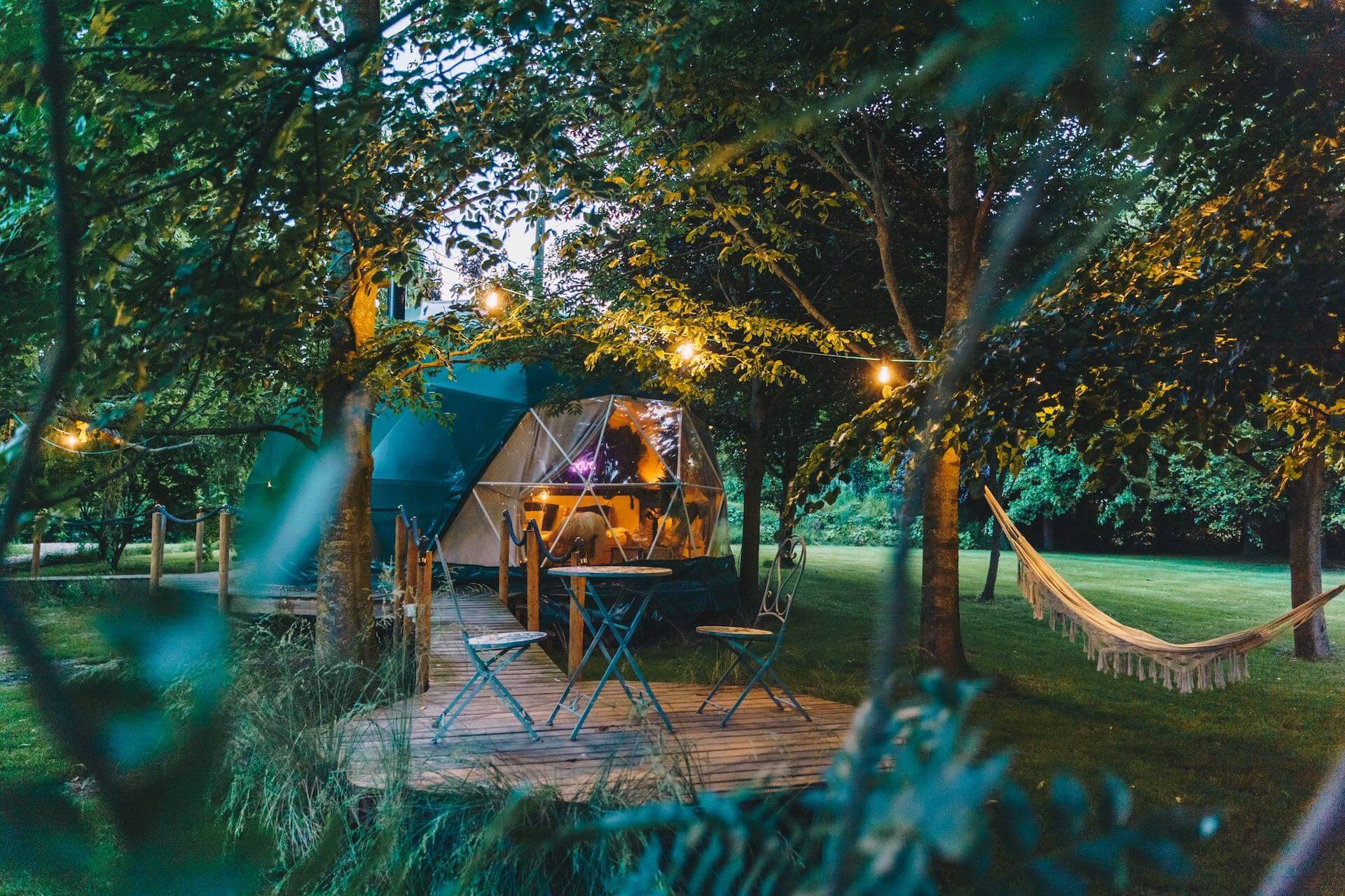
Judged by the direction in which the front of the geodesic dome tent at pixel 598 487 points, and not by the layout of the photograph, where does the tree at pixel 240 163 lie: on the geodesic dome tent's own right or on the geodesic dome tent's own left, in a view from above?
on the geodesic dome tent's own right

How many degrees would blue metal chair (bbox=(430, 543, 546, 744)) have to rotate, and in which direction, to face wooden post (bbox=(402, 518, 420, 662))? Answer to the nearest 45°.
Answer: approximately 90° to its left

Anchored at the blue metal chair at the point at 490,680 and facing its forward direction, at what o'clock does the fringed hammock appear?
The fringed hammock is roughly at 12 o'clock from the blue metal chair.

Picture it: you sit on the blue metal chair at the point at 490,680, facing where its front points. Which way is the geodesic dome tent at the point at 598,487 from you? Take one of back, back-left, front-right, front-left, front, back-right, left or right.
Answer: left

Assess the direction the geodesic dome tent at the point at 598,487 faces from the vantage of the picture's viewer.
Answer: facing the viewer and to the right of the viewer

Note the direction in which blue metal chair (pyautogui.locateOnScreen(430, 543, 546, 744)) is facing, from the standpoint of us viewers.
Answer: facing to the right of the viewer

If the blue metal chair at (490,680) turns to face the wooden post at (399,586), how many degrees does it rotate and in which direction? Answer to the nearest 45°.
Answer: approximately 90° to its left

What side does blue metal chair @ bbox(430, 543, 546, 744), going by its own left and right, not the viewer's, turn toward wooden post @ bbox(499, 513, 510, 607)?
left

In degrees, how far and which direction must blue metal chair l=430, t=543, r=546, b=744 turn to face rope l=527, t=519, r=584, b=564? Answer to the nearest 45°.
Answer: approximately 90° to its left

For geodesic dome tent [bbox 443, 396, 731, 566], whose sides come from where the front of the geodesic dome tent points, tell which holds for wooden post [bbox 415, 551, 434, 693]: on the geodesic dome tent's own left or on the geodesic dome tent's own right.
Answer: on the geodesic dome tent's own right

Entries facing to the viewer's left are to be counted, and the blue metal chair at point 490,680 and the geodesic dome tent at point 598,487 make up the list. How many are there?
0

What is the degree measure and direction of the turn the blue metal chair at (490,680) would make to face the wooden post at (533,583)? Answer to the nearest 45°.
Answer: approximately 90° to its left
